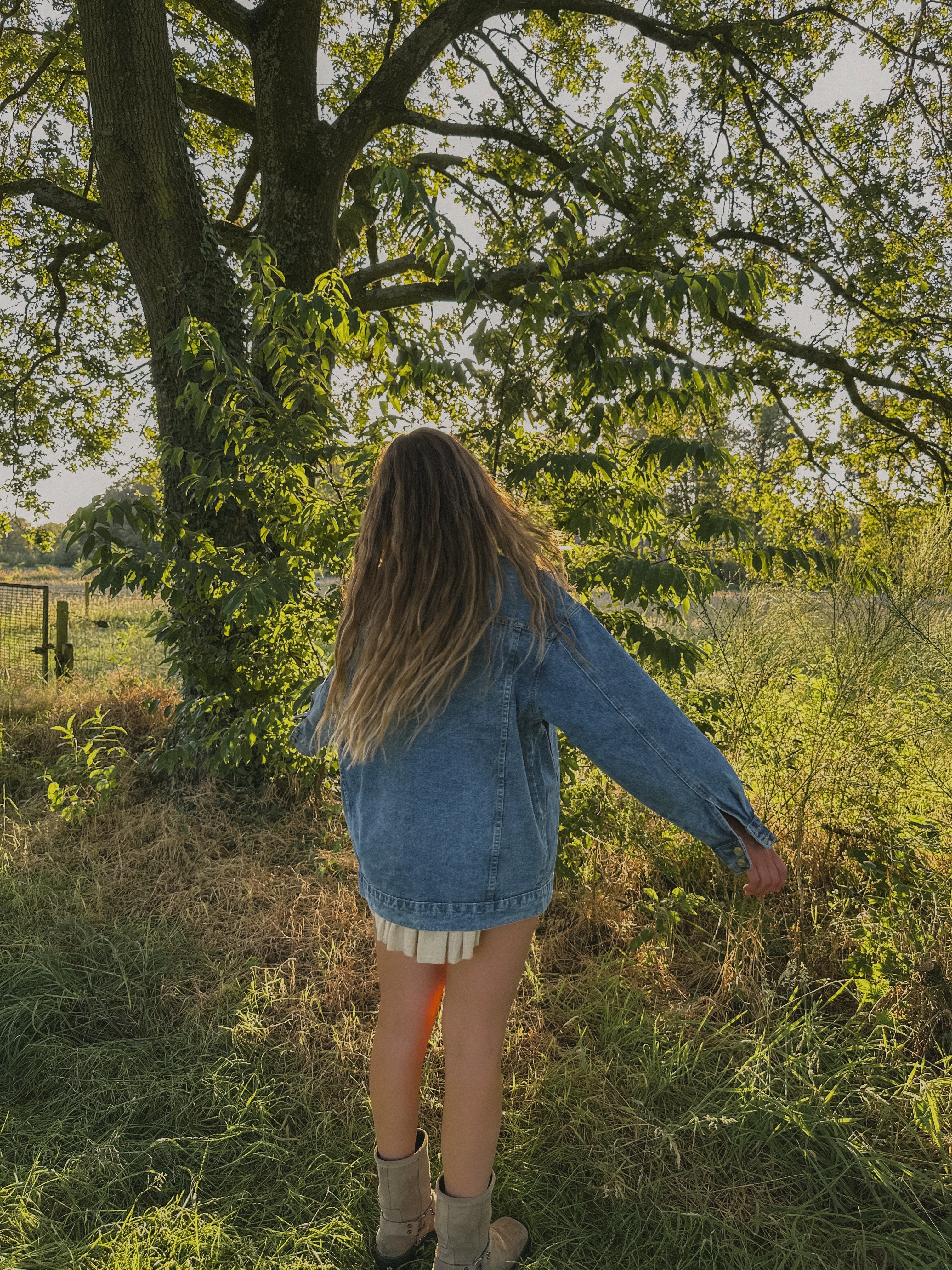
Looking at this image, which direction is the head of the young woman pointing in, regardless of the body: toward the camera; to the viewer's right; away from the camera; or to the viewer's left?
away from the camera

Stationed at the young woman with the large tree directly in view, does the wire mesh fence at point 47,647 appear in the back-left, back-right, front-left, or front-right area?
front-left

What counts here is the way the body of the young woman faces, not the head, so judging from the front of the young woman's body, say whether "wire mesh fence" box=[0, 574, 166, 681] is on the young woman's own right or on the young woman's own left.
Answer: on the young woman's own left

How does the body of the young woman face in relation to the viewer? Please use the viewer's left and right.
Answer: facing away from the viewer and to the right of the viewer

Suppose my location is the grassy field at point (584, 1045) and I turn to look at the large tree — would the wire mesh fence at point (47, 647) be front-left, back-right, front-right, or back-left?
front-left

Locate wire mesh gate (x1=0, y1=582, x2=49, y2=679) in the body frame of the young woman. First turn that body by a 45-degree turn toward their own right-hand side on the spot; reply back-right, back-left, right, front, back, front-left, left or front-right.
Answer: back-left
